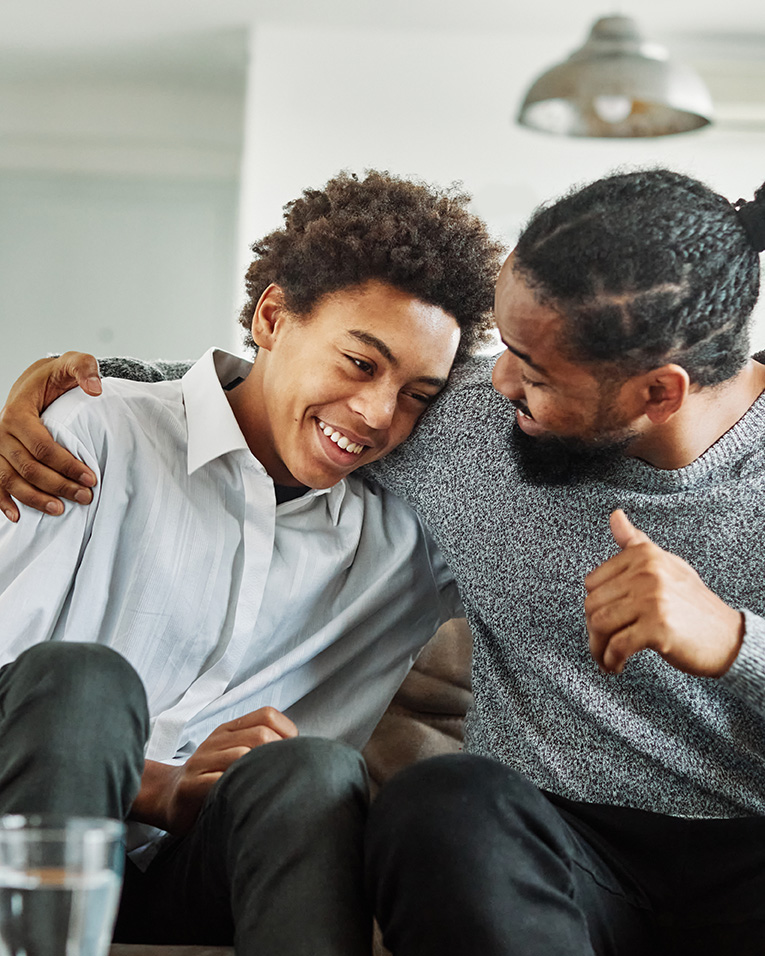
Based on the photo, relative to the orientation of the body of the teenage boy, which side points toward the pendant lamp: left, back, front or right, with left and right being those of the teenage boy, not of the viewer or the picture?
back

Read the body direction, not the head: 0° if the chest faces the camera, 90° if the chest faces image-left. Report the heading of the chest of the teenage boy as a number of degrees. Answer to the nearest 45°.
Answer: approximately 0°

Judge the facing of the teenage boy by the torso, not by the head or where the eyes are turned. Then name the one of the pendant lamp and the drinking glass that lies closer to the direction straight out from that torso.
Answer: the drinking glass
